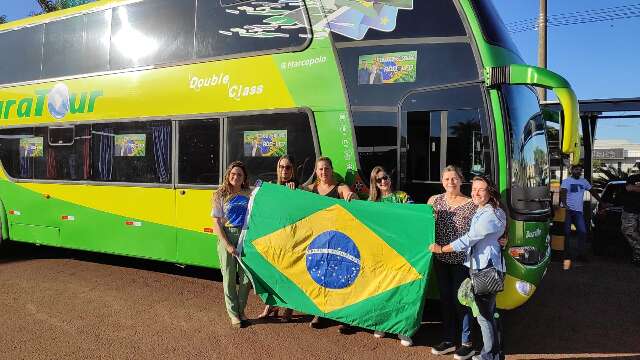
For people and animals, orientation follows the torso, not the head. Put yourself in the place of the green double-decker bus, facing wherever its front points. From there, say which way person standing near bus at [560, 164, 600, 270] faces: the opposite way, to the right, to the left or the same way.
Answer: to the right

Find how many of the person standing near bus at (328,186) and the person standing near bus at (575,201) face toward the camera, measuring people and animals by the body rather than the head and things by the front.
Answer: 2

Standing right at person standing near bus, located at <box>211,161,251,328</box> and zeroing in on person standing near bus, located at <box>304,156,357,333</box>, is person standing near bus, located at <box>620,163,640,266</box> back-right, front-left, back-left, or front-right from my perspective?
front-left

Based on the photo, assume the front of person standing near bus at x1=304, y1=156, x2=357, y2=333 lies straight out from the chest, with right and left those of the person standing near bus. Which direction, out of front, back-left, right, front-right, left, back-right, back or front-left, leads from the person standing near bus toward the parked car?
back-left

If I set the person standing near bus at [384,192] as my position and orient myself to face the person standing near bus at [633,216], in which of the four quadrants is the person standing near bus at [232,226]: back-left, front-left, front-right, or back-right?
back-left

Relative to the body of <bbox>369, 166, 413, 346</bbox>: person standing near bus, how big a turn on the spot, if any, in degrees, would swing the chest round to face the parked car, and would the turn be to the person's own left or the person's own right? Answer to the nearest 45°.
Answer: approximately 135° to the person's own left

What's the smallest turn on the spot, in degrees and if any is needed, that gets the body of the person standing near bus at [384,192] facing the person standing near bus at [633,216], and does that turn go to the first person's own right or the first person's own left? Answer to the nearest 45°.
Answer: approximately 135° to the first person's own left

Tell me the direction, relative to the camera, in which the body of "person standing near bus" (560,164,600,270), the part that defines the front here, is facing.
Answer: toward the camera

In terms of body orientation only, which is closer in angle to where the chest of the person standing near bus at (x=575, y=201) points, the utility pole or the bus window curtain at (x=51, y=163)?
the bus window curtain

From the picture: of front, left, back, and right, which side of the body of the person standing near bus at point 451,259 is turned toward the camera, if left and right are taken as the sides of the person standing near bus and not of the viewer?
front

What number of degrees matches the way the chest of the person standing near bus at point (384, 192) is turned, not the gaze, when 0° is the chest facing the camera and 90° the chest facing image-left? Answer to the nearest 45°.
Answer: approximately 0°
